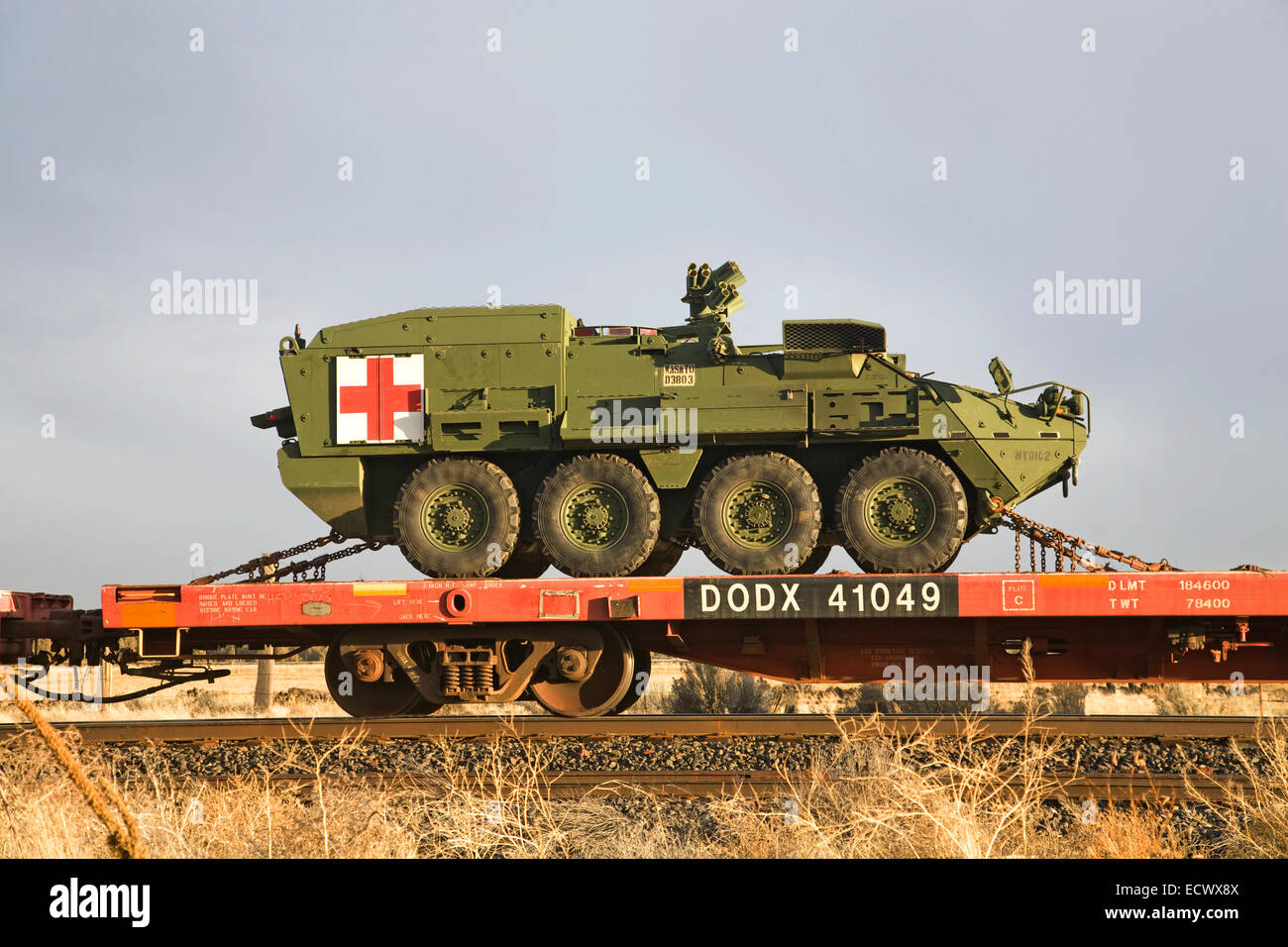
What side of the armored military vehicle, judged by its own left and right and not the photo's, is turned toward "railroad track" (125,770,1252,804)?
right

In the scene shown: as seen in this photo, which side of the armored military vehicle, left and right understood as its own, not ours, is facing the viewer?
right
